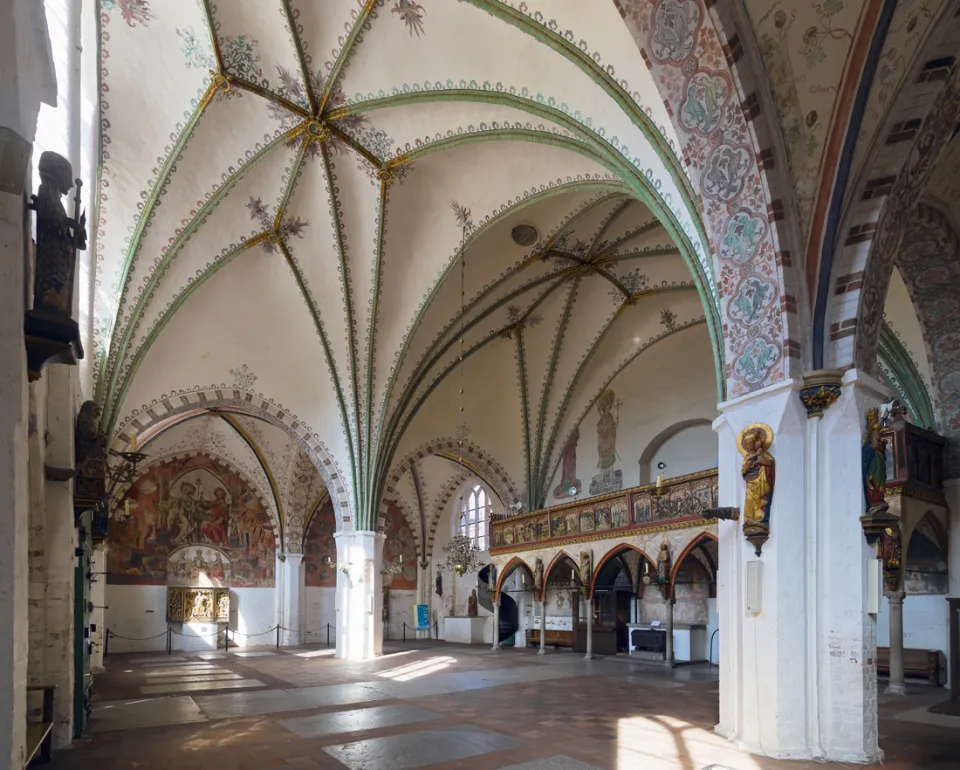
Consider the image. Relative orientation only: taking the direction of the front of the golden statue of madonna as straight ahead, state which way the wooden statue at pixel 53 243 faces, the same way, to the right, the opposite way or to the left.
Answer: the opposite way

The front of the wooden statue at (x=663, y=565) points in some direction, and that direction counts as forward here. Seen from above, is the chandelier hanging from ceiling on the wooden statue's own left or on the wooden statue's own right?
on the wooden statue's own right

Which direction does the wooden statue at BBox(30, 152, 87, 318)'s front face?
to the viewer's right

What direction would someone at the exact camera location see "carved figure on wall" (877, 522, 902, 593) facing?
facing the viewer and to the left of the viewer

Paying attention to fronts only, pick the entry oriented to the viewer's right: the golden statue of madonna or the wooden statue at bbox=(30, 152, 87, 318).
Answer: the wooden statue

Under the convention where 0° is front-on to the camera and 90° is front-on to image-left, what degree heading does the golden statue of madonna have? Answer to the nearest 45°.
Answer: approximately 45°

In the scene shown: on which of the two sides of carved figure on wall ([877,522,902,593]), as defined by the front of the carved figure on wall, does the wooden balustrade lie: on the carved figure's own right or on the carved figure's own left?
on the carved figure's own right

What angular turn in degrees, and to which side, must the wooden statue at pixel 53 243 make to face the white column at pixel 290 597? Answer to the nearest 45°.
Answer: approximately 90° to its left

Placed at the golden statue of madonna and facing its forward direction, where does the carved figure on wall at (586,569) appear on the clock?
The carved figure on wall is roughly at 4 o'clock from the golden statue of madonna.
